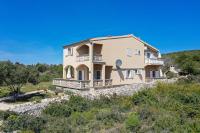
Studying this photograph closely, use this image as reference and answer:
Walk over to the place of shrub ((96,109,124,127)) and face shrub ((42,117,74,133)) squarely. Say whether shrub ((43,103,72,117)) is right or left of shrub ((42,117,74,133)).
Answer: right

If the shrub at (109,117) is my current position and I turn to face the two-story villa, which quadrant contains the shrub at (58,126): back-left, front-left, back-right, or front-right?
back-left

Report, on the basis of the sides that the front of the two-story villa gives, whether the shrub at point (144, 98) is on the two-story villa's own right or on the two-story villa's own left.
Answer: on the two-story villa's own left

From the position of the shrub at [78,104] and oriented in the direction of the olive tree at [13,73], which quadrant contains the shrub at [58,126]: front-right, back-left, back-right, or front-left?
back-left

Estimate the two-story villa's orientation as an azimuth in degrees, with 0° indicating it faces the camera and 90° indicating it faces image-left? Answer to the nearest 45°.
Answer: approximately 45°

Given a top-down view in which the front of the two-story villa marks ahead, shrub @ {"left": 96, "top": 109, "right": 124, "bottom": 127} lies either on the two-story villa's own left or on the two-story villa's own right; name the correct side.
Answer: on the two-story villa's own left
